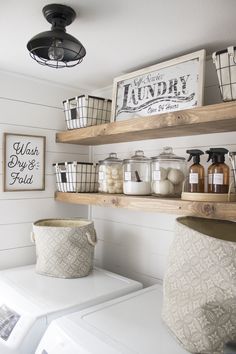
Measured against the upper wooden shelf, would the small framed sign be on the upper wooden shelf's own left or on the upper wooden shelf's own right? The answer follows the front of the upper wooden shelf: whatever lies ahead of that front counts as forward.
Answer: on the upper wooden shelf's own right

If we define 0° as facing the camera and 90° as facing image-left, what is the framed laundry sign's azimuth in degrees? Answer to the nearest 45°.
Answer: approximately 45°

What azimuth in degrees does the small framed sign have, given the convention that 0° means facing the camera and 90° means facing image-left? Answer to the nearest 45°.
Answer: approximately 315°

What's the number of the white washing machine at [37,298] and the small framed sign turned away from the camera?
0
